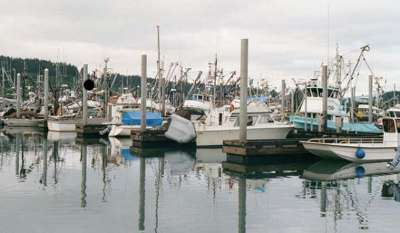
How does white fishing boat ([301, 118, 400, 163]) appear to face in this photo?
to the viewer's left

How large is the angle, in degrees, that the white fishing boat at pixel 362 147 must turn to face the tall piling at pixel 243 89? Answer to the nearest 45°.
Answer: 0° — it already faces it

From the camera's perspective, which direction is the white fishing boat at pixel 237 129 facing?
to the viewer's right

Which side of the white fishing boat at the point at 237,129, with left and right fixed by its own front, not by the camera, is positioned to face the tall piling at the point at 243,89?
right

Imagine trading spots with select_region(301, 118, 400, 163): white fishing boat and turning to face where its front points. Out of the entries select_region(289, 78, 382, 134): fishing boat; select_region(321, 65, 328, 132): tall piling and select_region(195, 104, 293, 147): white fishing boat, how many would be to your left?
0

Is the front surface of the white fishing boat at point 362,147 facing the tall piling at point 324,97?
no

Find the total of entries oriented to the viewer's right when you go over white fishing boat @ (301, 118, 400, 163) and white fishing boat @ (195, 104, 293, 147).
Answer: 1

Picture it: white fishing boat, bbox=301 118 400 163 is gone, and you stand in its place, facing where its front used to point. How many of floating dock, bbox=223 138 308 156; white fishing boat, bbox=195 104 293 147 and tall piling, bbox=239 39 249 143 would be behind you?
0

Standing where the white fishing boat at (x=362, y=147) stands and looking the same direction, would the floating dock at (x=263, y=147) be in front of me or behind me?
in front

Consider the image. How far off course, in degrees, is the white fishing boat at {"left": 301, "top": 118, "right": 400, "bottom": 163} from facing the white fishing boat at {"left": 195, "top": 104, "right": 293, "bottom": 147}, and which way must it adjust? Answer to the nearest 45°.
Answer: approximately 45° to its right

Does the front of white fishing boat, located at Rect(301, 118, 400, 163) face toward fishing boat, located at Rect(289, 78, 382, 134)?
no

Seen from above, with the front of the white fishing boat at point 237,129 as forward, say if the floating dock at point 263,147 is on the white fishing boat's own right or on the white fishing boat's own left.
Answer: on the white fishing boat's own right

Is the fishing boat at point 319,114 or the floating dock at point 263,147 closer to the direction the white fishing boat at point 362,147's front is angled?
the floating dock

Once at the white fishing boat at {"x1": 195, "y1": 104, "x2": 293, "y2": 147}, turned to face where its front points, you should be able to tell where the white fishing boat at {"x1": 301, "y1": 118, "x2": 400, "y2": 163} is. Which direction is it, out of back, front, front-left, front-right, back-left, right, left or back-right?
front-right

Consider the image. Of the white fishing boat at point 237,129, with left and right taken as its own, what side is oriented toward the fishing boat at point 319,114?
front

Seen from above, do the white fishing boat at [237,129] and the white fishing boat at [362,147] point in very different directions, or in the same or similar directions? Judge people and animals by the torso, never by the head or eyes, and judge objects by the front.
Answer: very different directions

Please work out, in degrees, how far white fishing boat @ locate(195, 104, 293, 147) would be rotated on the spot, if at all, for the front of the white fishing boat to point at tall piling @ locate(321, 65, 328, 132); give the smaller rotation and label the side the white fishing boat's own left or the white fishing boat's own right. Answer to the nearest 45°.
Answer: approximately 45° to the white fishing boat's own left

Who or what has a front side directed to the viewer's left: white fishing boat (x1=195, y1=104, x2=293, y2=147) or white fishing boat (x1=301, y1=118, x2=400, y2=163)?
white fishing boat (x1=301, y1=118, x2=400, y2=163)
